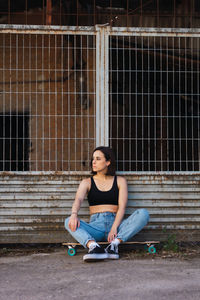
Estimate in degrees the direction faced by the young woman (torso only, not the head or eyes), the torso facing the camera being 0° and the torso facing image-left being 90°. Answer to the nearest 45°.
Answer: approximately 0°
